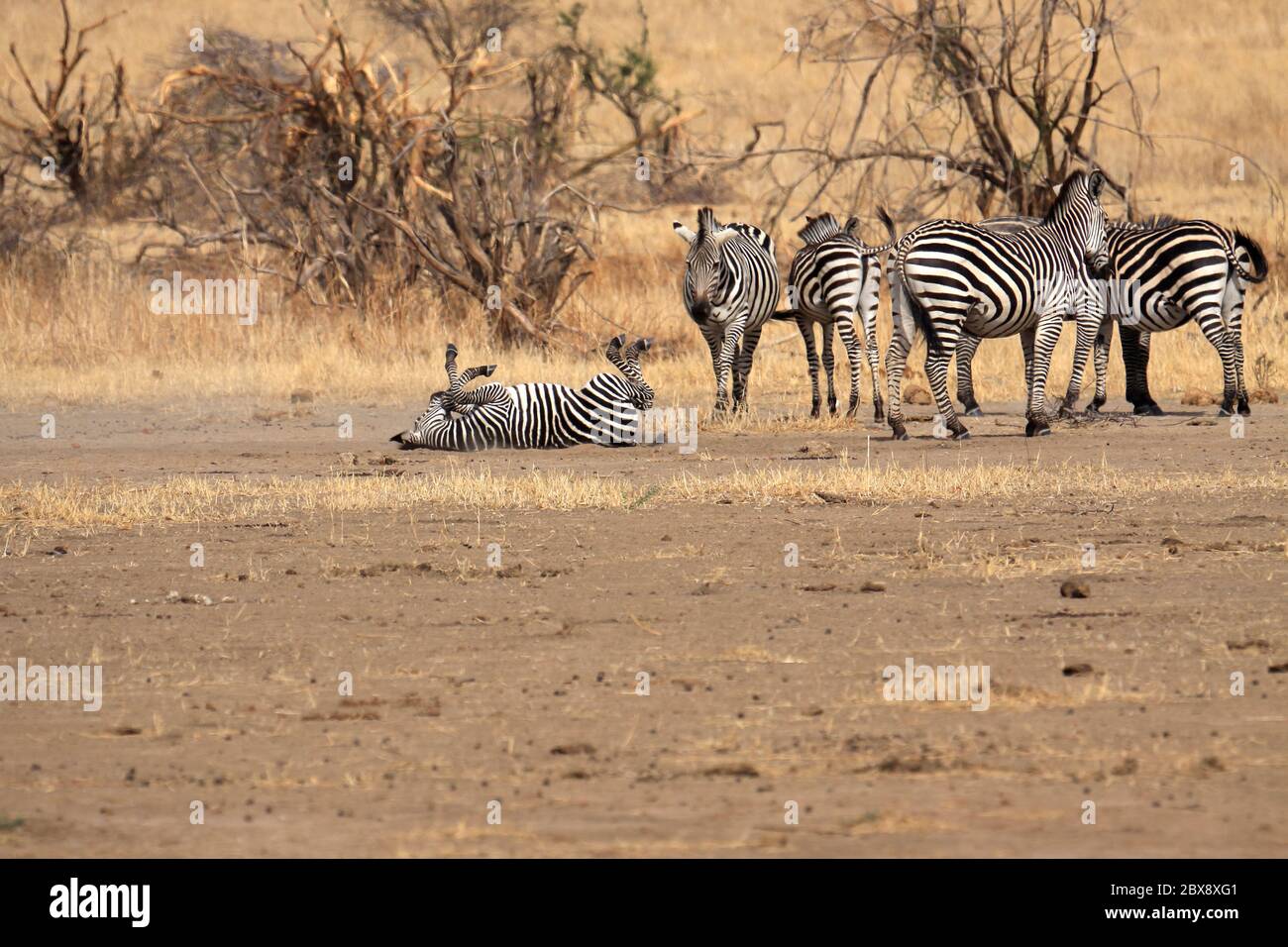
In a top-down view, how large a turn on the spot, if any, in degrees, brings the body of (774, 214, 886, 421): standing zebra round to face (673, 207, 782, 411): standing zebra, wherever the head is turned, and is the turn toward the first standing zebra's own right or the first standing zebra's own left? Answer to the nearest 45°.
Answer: approximately 45° to the first standing zebra's own left

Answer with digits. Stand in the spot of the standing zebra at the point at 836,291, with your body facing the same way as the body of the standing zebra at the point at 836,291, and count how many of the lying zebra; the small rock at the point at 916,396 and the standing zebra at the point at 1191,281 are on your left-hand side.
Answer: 1

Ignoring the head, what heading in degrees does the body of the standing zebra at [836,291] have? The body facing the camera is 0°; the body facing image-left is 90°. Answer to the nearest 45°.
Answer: approximately 135°

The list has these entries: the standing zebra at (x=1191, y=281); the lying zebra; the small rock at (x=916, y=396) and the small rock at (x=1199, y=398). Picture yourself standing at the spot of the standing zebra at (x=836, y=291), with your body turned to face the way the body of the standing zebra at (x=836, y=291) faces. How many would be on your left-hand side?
1

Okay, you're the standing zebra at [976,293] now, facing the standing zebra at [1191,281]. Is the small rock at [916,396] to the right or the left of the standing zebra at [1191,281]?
left

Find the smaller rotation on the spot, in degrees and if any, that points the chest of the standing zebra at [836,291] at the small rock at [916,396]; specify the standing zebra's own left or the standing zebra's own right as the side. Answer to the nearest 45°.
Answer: approximately 90° to the standing zebra's own right

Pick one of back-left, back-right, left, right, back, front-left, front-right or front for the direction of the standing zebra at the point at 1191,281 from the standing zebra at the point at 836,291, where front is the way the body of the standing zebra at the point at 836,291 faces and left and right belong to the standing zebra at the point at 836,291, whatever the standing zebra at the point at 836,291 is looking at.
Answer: back-right

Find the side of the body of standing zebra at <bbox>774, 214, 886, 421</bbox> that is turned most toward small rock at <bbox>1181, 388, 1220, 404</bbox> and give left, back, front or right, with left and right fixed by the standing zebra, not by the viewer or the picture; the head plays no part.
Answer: right

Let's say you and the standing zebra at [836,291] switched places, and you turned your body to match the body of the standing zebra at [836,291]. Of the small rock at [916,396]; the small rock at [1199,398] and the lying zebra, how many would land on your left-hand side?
1

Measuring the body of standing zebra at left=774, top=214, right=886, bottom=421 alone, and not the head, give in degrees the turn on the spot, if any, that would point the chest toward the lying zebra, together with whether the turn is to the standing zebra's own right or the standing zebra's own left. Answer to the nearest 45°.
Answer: approximately 90° to the standing zebra's own left
